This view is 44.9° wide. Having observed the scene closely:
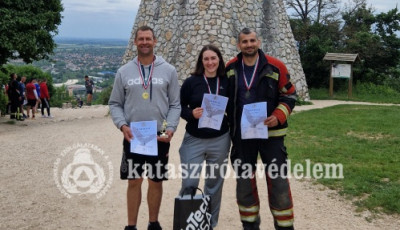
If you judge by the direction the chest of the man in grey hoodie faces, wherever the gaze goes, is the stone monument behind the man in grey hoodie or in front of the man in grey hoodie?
behind

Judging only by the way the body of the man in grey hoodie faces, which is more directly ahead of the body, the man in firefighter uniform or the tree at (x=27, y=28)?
the man in firefighter uniform

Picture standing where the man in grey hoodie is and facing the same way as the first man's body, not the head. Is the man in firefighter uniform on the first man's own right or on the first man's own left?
on the first man's own left

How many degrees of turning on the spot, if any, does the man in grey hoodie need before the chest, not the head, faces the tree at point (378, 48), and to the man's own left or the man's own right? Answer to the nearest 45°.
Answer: approximately 135° to the man's own left

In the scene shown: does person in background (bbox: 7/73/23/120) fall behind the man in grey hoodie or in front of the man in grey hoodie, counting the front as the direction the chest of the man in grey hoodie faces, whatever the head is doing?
behind

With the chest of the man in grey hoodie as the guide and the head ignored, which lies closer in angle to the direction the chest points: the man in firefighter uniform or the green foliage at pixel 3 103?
the man in firefighter uniform

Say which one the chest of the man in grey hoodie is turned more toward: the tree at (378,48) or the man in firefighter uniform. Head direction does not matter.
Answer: the man in firefighter uniform

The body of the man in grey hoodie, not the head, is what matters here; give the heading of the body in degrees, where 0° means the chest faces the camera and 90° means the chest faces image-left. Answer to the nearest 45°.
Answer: approximately 0°
